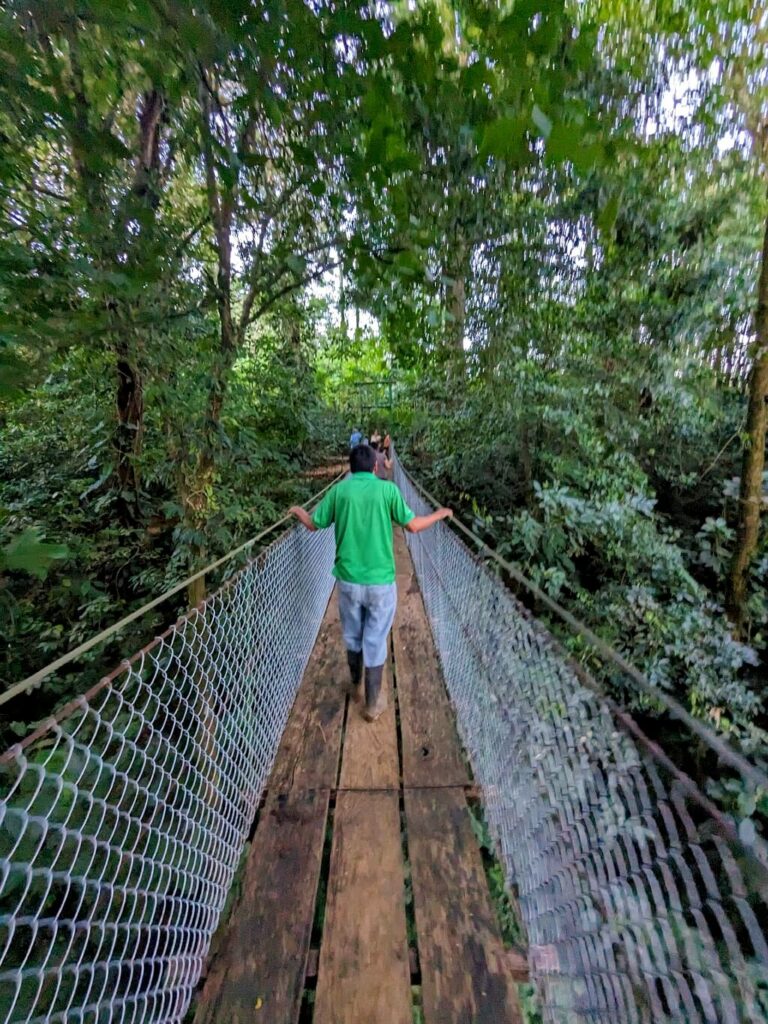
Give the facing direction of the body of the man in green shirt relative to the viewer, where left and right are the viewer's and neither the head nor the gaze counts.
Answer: facing away from the viewer

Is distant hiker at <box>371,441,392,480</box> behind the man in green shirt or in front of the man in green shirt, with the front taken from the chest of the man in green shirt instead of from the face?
in front

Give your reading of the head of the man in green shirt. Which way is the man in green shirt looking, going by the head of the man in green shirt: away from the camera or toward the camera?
away from the camera
